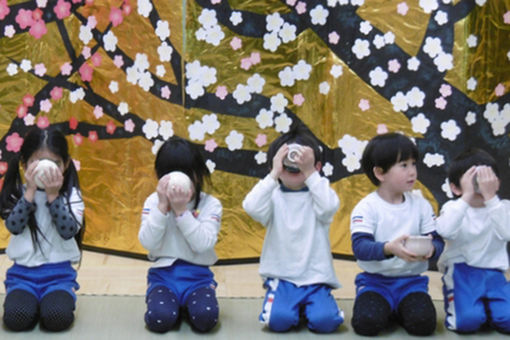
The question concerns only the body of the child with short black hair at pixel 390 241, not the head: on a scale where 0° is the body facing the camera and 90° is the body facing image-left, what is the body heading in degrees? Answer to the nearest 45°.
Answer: approximately 315°

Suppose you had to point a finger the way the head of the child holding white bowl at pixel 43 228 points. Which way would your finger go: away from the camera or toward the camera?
toward the camera

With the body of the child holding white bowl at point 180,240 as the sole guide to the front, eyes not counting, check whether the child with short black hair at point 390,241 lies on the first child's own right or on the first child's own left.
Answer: on the first child's own left

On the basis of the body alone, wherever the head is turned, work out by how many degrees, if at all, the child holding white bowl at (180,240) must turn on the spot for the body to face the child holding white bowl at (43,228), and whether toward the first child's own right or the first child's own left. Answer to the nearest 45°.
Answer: approximately 90° to the first child's own right

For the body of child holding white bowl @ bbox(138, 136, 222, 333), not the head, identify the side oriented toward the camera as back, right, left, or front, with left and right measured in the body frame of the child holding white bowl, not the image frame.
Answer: front

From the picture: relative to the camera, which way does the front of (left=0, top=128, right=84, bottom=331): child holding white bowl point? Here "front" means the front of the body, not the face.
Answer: toward the camera

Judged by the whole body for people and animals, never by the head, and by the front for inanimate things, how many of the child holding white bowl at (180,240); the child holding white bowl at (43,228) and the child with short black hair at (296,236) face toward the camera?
3

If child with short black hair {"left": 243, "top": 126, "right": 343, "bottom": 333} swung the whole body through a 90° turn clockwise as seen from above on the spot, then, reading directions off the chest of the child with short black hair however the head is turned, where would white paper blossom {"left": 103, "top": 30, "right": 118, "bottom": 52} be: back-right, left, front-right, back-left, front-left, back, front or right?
front-right
